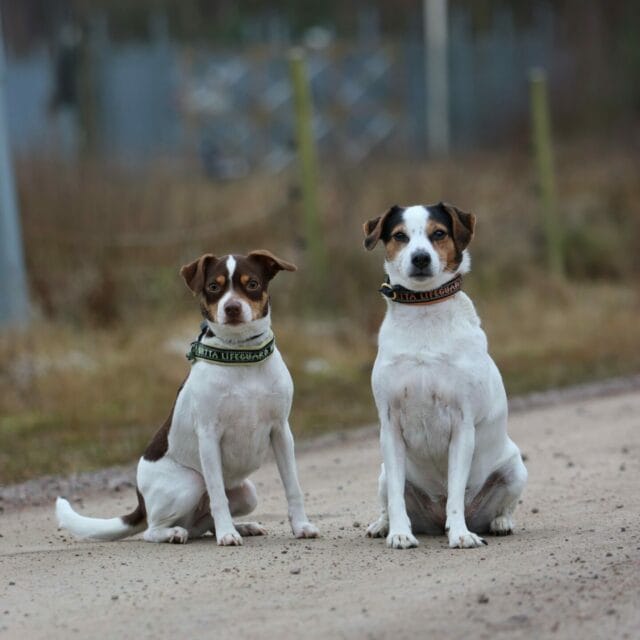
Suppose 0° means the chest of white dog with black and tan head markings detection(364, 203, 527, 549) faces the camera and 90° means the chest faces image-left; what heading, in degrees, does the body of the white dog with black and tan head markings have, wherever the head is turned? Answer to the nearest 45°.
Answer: approximately 0°

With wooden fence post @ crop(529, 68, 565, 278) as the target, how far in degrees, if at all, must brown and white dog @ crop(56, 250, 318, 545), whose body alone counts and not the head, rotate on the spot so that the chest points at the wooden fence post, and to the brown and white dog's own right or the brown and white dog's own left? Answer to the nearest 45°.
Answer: approximately 135° to the brown and white dog's own left

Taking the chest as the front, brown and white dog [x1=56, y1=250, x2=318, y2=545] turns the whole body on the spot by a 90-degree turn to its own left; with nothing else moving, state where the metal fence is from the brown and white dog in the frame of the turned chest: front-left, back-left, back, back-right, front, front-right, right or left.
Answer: front-left

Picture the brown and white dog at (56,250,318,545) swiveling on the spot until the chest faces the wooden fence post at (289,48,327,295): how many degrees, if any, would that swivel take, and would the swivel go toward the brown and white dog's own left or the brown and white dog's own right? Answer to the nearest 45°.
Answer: approximately 135° to the brown and white dog's own left

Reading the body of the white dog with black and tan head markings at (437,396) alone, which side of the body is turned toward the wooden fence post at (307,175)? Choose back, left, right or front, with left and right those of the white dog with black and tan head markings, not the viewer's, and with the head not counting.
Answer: back

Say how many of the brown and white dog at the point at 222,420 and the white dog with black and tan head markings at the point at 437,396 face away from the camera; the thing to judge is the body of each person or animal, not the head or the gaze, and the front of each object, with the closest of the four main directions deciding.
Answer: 0

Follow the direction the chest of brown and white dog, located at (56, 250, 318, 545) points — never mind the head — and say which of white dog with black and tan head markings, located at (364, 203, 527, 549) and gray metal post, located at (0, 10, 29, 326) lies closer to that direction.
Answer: the white dog with black and tan head markings

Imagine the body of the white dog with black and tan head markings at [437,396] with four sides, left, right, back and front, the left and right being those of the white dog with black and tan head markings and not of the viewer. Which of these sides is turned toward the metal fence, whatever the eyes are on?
back

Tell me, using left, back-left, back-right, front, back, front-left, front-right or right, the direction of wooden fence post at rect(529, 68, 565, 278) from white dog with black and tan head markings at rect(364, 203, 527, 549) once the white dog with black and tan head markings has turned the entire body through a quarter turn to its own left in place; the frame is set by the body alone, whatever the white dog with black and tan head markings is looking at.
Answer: left

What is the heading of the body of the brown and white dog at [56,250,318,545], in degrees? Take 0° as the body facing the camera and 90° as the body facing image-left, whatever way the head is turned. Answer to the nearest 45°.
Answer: approximately 315°

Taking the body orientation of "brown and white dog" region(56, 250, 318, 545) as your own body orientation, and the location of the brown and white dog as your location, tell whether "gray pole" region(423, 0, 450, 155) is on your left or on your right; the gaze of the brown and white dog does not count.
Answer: on your left
